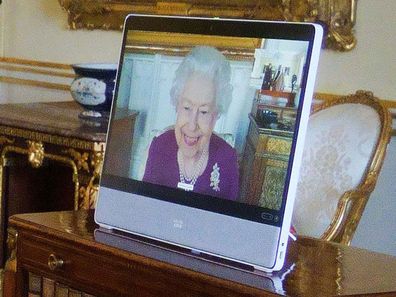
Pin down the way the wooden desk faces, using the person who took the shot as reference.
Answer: facing the viewer and to the left of the viewer

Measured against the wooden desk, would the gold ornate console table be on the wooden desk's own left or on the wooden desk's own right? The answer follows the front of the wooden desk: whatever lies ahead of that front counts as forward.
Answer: on the wooden desk's own right

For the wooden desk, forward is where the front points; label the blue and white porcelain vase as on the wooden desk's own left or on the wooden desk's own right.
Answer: on the wooden desk's own right
